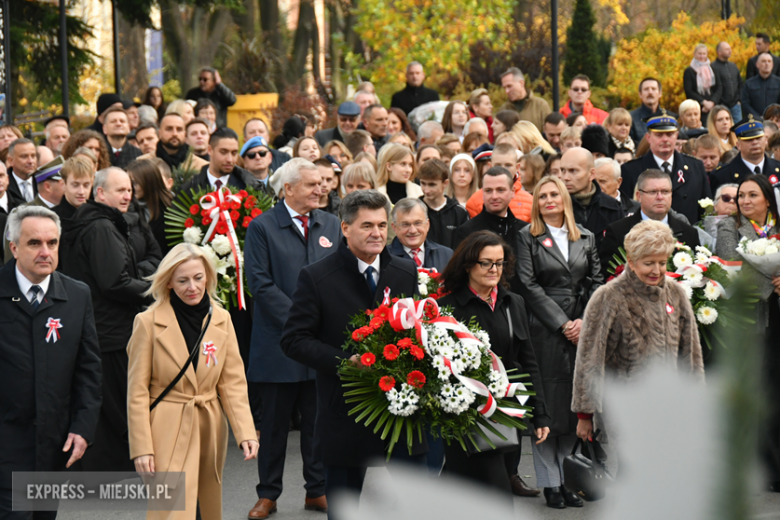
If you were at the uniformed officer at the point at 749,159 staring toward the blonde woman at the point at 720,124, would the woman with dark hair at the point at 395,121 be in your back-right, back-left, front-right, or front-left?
front-left

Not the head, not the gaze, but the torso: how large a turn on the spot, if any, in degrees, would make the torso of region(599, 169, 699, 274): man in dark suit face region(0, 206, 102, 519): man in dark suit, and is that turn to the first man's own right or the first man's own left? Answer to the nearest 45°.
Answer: approximately 45° to the first man's own right

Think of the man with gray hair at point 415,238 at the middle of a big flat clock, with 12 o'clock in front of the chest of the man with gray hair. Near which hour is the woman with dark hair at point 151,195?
The woman with dark hair is roughly at 4 o'clock from the man with gray hair.

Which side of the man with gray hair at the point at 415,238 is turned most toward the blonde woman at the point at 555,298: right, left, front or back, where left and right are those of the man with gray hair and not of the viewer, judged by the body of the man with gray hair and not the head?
left

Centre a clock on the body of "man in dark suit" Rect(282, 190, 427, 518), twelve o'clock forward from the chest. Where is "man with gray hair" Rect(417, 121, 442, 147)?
The man with gray hair is roughly at 8 o'clock from the man in dark suit.

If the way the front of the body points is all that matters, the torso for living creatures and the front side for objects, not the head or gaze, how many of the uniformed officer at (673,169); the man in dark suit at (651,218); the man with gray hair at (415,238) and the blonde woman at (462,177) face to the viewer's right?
0

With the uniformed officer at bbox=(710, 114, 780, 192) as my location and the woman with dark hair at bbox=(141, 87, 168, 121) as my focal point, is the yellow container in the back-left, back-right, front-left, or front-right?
front-right

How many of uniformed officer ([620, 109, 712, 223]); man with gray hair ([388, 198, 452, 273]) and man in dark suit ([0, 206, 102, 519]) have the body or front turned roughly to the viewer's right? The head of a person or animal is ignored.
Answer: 0

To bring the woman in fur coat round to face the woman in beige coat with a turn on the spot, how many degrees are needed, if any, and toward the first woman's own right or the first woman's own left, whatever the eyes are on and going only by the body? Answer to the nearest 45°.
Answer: approximately 90° to the first woman's own right

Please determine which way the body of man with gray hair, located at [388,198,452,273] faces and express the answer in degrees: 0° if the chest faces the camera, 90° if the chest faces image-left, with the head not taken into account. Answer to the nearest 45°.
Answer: approximately 0°

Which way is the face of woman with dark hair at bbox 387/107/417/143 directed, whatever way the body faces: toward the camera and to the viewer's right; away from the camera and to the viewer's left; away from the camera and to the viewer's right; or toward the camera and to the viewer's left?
toward the camera and to the viewer's left

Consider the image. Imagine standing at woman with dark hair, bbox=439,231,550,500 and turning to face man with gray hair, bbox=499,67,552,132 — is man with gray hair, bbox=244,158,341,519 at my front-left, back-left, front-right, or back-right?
front-left

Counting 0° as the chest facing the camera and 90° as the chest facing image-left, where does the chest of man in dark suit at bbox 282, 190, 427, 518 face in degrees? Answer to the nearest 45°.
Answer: approximately 315°

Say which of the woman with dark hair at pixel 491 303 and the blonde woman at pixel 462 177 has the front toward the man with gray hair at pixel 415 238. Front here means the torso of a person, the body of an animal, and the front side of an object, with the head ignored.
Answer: the blonde woman

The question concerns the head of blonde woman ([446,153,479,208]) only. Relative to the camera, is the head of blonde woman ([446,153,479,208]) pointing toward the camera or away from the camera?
toward the camera

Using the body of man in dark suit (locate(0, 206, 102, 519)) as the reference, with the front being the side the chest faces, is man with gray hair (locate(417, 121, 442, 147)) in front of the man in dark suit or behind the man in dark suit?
behind
